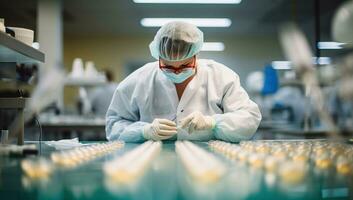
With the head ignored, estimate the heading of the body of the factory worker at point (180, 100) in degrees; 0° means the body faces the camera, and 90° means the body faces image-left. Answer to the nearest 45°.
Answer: approximately 0°

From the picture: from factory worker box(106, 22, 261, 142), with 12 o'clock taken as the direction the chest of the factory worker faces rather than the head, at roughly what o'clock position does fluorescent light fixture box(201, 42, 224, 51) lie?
The fluorescent light fixture is roughly at 6 o'clock from the factory worker.

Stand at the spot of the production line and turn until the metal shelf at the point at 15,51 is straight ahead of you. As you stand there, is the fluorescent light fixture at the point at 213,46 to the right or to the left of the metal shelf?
right

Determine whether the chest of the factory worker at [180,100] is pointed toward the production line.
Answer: yes

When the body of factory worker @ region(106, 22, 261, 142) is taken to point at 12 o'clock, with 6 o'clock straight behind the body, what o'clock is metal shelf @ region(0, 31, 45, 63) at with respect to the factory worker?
The metal shelf is roughly at 2 o'clock from the factory worker.

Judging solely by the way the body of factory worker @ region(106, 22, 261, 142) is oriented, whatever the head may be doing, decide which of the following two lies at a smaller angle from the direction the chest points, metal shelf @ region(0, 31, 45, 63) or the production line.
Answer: the production line

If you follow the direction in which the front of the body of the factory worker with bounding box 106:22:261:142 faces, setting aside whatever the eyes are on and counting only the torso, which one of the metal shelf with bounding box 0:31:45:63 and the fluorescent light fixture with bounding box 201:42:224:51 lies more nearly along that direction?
the metal shelf

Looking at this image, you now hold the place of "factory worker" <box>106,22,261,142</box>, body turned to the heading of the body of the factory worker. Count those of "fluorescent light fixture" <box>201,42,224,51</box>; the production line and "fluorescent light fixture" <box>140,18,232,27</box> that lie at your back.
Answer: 2

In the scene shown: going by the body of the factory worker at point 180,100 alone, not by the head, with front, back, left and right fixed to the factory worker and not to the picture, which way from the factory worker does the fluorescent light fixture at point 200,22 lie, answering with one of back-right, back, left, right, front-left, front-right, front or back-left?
back

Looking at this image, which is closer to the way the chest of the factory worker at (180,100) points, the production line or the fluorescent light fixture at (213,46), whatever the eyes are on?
the production line

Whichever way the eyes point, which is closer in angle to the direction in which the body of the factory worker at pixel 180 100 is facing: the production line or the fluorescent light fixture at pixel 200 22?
the production line
